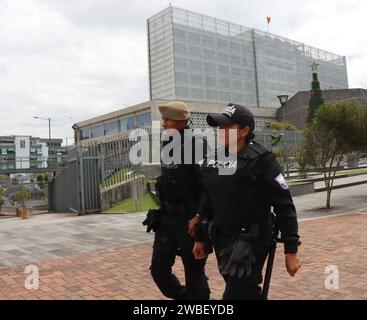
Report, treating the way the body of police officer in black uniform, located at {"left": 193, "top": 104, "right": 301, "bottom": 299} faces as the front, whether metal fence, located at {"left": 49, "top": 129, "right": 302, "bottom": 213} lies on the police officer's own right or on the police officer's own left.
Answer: on the police officer's own right

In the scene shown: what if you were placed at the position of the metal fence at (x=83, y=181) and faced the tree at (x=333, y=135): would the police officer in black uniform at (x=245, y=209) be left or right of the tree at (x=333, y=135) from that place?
right

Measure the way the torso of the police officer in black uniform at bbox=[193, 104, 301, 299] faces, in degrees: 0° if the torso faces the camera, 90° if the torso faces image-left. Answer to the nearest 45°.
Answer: approximately 45°

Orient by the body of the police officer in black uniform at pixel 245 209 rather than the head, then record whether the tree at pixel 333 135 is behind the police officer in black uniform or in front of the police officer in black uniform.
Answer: behind

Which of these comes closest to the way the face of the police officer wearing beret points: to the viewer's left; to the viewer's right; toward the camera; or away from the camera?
to the viewer's left

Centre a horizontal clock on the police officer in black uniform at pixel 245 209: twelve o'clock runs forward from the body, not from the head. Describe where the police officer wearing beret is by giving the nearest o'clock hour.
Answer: The police officer wearing beret is roughly at 3 o'clock from the police officer in black uniform.

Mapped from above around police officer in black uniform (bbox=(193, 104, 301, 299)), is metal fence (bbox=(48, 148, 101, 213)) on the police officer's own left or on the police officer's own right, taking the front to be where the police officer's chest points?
on the police officer's own right
